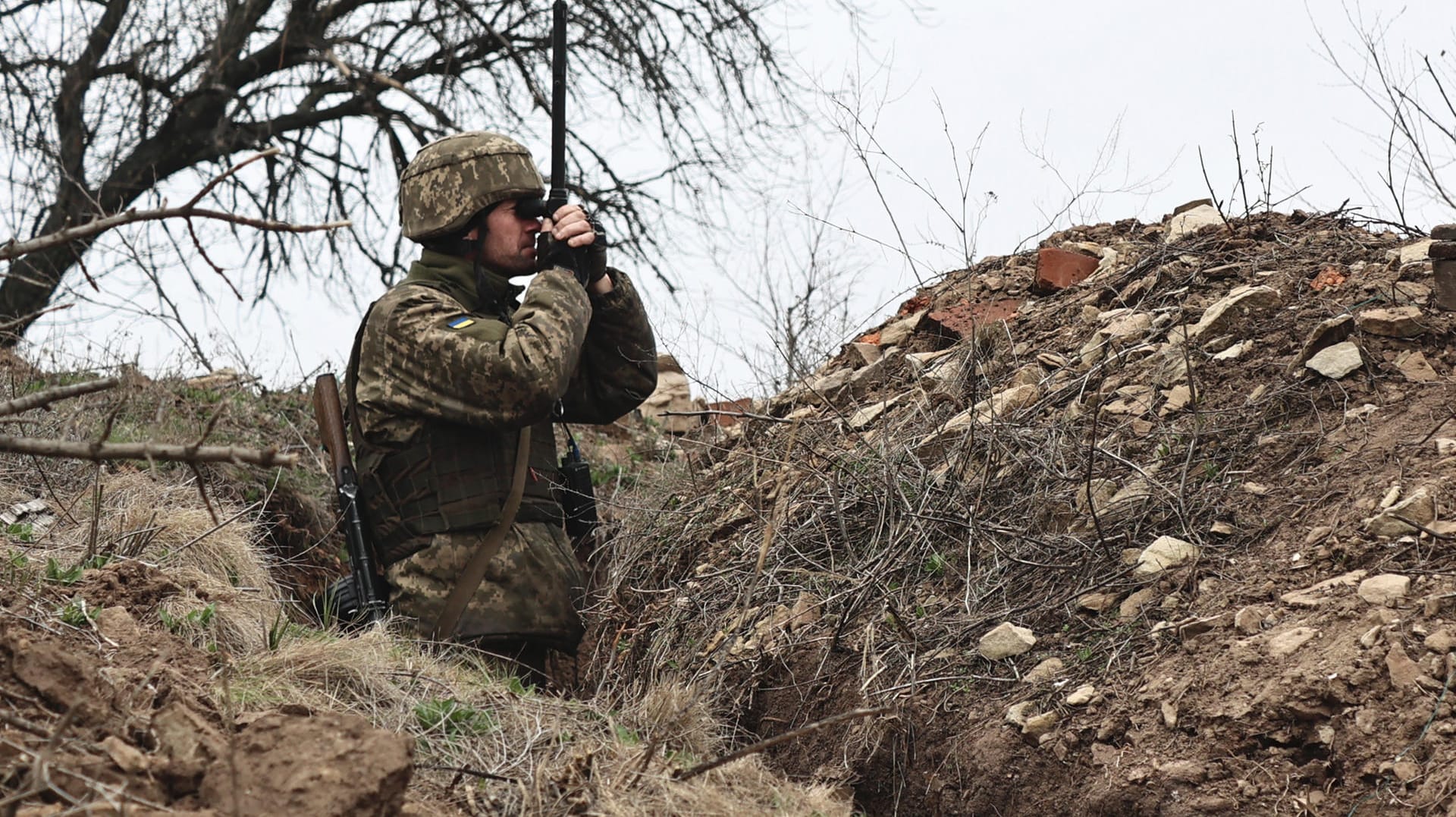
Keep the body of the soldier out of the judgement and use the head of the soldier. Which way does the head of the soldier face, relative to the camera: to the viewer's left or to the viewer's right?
to the viewer's right

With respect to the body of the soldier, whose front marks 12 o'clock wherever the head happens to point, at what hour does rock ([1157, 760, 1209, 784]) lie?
The rock is roughly at 1 o'clock from the soldier.

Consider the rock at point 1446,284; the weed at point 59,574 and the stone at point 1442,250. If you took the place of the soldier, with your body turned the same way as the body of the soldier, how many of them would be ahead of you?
2

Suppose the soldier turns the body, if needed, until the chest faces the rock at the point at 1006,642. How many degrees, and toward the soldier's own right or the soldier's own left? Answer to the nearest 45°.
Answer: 0° — they already face it

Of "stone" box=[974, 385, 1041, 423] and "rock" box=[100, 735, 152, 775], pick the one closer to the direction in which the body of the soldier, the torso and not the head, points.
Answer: the stone

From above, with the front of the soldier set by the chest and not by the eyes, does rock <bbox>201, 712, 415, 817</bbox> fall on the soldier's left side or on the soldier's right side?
on the soldier's right side

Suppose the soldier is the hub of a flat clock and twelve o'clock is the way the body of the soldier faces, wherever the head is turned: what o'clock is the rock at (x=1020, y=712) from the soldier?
The rock is roughly at 1 o'clock from the soldier.

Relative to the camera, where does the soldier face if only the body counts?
to the viewer's right

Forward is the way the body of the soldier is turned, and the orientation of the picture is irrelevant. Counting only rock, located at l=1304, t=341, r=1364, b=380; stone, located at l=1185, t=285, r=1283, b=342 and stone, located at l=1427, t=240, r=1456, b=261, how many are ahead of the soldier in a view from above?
3

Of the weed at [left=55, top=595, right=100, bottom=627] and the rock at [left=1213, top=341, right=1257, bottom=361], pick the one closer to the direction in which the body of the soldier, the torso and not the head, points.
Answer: the rock

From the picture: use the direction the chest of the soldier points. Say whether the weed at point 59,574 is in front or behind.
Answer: behind

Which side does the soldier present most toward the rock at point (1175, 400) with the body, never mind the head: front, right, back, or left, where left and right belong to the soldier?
front

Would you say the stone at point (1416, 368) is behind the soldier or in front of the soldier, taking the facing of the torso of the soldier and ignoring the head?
in front

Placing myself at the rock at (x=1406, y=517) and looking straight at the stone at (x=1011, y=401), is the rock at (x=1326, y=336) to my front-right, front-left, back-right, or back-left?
front-right

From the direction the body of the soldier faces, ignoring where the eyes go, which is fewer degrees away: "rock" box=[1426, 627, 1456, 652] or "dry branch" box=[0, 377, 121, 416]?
the rock
